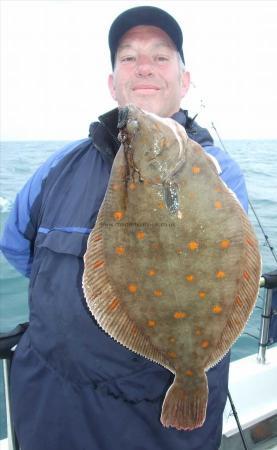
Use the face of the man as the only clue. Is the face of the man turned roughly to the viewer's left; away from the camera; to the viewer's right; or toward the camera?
toward the camera

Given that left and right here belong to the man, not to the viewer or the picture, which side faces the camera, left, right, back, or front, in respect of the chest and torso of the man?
front
